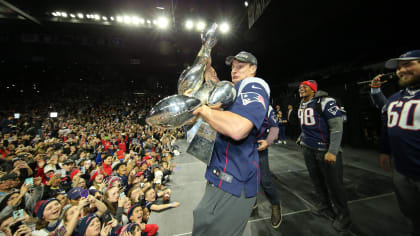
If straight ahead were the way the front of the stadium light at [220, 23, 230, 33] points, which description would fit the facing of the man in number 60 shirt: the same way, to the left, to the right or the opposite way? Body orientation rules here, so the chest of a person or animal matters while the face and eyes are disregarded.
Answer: to the right

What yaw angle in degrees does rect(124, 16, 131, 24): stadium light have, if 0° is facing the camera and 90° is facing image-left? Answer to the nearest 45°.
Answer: approximately 0°

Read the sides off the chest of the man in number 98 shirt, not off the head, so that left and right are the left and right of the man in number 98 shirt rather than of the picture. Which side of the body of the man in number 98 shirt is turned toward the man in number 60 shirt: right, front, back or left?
left

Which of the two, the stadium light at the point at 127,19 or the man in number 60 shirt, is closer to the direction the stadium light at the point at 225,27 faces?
the man in number 60 shirt
